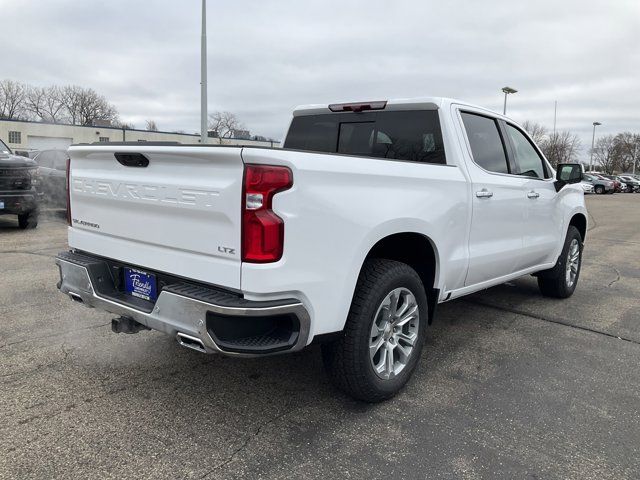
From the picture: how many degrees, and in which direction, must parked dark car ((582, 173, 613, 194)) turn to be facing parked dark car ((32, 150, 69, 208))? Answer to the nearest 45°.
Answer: approximately 45° to its right

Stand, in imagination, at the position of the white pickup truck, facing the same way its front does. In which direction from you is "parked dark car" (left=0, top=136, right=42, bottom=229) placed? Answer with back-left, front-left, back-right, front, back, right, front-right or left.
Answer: left

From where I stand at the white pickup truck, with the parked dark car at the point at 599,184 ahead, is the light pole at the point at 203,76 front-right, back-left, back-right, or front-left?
front-left

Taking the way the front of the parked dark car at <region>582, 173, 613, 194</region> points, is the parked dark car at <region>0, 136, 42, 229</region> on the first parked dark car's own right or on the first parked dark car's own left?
on the first parked dark car's own right

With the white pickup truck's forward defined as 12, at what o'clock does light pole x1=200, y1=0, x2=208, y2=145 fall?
The light pole is roughly at 10 o'clock from the white pickup truck.

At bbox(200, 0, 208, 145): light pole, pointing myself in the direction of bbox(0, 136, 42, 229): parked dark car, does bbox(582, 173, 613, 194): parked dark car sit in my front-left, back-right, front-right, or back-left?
back-left

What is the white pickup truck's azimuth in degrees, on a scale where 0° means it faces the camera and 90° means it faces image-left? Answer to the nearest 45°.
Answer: approximately 225°

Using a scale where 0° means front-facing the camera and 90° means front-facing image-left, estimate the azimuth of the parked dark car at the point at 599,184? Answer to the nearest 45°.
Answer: approximately 315°

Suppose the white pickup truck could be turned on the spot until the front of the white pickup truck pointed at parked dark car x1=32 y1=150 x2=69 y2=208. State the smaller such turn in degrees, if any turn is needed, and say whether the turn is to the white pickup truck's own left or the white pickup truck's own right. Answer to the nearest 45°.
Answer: approximately 90° to the white pickup truck's own left

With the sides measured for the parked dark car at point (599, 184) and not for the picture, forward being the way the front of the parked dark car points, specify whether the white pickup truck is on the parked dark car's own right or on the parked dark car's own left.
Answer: on the parked dark car's own right

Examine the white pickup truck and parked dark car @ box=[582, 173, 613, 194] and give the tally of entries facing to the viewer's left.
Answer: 0

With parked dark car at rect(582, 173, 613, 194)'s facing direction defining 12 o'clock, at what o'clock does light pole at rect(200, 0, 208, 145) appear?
The light pole is roughly at 2 o'clock from the parked dark car.
